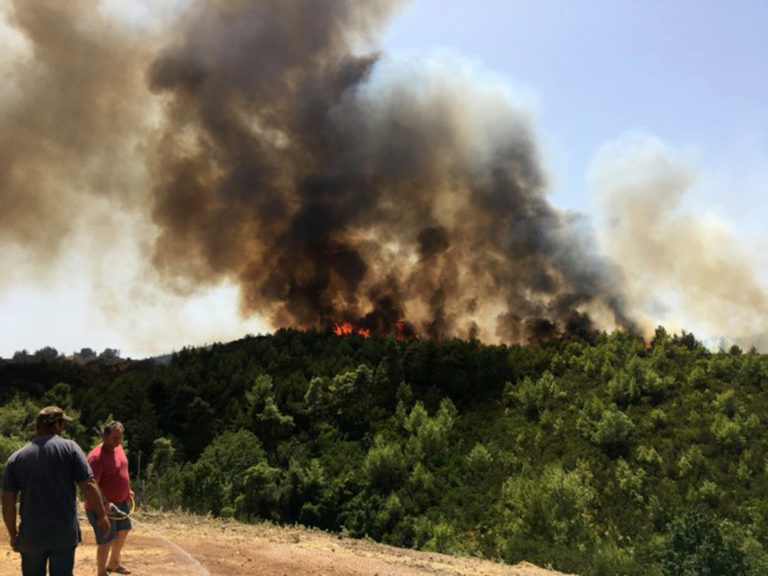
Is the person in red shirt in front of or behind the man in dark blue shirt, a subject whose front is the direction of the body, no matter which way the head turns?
in front

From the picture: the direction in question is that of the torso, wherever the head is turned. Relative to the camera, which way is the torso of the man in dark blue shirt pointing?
away from the camera

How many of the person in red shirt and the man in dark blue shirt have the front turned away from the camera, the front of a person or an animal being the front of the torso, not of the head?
1

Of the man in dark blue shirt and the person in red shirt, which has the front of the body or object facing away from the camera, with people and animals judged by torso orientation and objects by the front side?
the man in dark blue shirt
